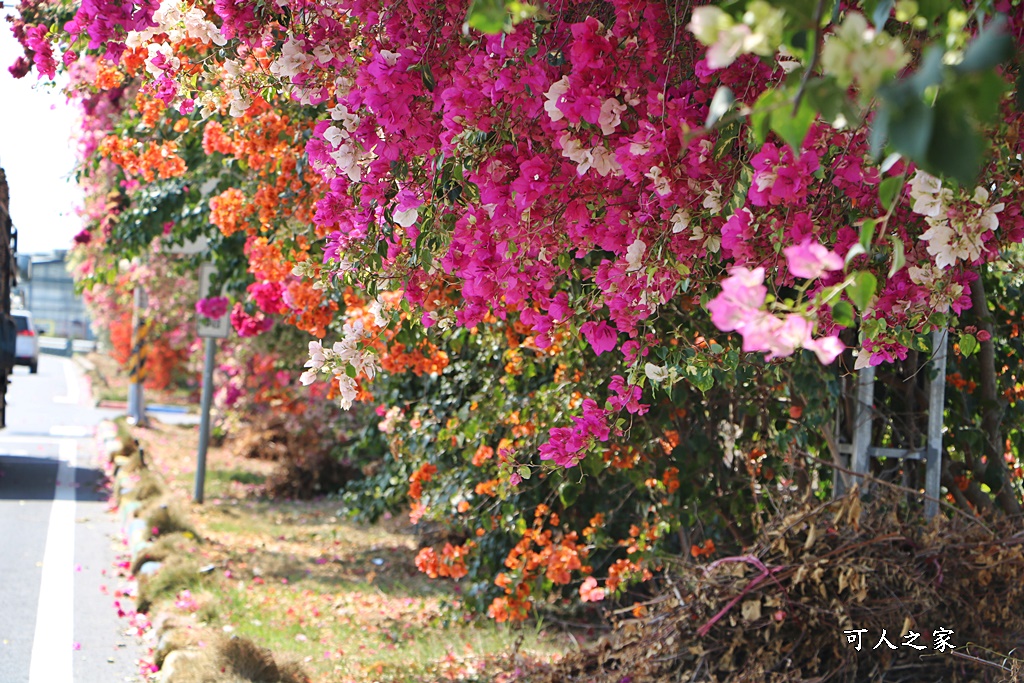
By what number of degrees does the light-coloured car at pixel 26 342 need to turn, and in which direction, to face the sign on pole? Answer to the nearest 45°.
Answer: approximately 180°

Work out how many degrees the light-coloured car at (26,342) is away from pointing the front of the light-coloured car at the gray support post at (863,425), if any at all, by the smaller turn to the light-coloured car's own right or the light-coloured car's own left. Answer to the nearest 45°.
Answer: approximately 180°

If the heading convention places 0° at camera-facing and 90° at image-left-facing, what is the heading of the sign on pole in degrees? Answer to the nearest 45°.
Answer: approximately 0°

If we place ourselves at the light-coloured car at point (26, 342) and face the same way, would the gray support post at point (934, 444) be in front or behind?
behind

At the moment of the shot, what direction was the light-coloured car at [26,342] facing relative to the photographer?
facing away from the viewer

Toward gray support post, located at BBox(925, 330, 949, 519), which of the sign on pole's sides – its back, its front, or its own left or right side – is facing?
front

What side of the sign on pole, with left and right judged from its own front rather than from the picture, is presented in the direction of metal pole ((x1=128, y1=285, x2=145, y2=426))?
back

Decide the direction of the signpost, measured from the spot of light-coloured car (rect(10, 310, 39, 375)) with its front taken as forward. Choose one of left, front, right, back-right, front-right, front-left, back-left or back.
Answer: back

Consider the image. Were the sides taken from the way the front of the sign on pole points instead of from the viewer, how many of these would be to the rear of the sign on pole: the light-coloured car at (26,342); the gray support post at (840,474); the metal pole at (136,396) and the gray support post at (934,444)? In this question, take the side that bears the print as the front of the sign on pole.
2

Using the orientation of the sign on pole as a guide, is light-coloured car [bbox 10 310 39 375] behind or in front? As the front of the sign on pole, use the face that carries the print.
behind

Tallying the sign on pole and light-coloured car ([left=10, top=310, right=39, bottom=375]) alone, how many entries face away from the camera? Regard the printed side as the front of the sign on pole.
1

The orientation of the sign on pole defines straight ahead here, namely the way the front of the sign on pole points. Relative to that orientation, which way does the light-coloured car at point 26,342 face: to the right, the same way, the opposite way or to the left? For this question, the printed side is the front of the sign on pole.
the opposite way
